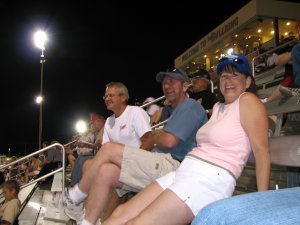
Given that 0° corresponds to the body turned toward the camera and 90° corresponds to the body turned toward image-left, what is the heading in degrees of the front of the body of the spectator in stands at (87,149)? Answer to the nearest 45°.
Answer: approximately 90°

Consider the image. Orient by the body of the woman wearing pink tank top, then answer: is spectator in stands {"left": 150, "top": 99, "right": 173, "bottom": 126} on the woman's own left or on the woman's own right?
on the woman's own right

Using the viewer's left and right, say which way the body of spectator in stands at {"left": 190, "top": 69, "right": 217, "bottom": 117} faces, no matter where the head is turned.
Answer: facing the viewer and to the left of the viewer

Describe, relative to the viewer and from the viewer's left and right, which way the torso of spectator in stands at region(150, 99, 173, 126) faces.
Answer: facing to the left of the viewer

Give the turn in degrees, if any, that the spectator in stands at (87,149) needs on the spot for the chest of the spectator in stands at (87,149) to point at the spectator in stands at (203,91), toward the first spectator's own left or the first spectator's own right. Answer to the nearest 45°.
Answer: approximately 180°

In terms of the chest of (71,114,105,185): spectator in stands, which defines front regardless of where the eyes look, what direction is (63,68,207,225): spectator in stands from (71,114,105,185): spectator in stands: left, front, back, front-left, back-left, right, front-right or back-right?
left

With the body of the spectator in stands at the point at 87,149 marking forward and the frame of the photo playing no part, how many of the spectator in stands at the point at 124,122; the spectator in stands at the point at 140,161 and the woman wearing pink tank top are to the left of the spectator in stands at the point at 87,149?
3

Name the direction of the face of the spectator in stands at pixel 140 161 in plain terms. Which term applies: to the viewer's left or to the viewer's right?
to the viewer's left

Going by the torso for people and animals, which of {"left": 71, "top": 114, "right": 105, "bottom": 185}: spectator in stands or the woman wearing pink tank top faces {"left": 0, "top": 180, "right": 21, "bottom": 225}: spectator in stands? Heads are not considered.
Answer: {"left": 71, "top": 114, "right": 105, "bottom": 185}: spectator in stands

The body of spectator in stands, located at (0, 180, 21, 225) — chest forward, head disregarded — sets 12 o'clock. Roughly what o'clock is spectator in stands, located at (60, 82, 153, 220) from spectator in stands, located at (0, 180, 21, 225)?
spectator in stands, located at (60, 82, 153, 220) is roughly at 8 o'clock from spectator in stands, located at (0, 180, 21, 225).

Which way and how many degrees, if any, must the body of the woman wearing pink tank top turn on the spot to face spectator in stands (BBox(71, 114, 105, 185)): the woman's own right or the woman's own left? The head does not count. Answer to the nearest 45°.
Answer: approximately 90° to the woman's own right
